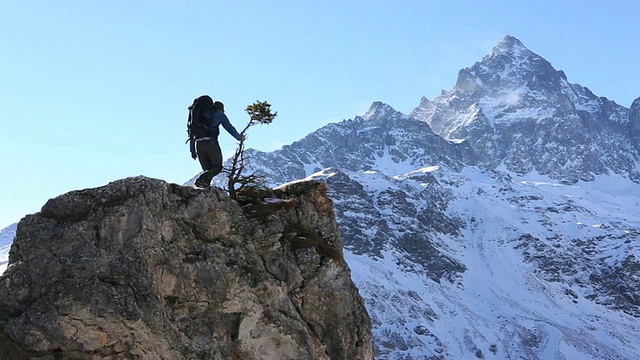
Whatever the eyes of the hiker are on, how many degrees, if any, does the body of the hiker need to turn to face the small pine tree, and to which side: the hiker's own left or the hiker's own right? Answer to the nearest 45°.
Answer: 0° — they already face it

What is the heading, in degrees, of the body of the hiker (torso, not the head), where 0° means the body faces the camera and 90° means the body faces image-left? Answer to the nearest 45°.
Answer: approximately 225°
